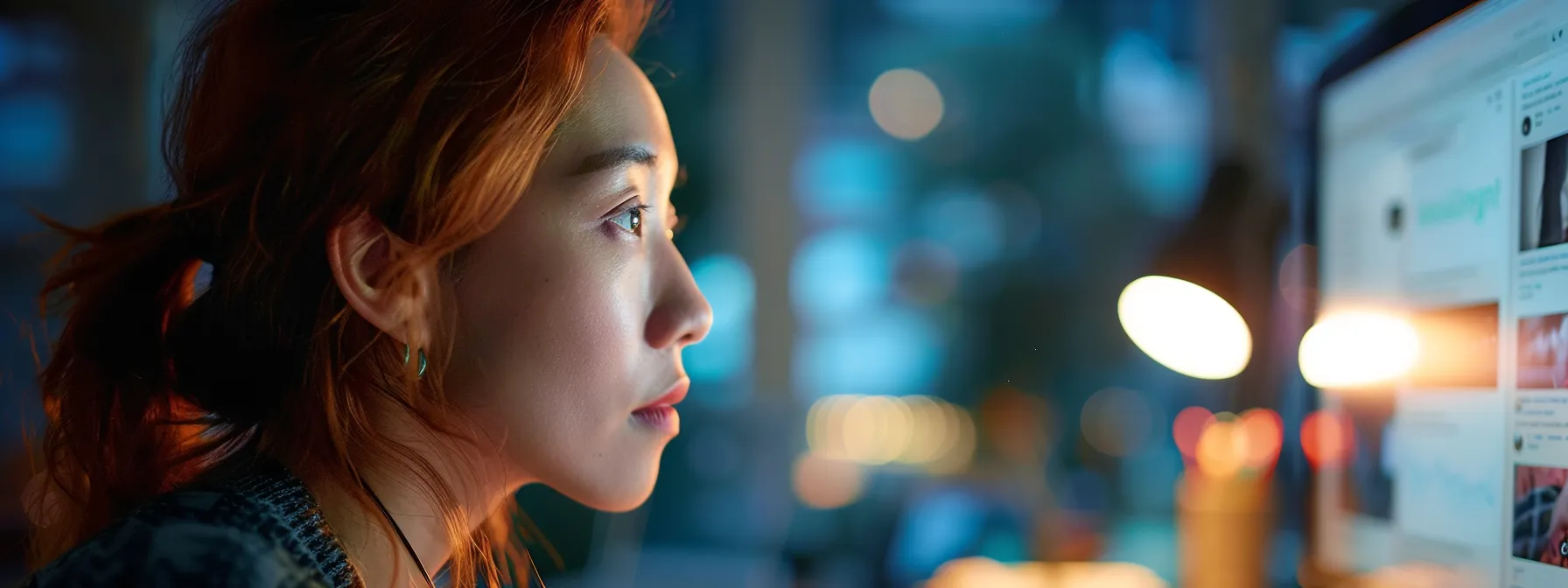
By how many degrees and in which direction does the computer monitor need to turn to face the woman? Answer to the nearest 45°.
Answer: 0° — it already faces them

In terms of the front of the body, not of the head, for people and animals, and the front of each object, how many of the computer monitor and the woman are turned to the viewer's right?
1

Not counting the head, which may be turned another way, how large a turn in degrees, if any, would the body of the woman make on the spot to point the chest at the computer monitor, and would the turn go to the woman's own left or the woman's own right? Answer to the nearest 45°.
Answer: approximately 45° to the woman's own right

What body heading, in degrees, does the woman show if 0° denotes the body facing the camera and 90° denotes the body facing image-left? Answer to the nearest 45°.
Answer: approximately 270°

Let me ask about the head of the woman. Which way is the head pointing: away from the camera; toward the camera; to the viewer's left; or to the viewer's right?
to the viewer's right

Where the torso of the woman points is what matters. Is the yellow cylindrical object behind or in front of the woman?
in front

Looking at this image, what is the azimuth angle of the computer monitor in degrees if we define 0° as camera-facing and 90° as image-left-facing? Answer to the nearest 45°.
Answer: approximately 45°
